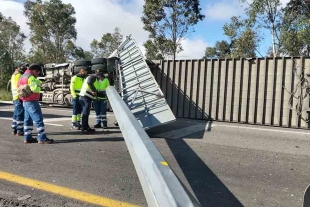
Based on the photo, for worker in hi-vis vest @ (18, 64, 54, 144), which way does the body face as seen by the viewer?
to the viewer's right

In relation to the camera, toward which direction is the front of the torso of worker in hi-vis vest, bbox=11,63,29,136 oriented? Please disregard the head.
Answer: to the viewer's right

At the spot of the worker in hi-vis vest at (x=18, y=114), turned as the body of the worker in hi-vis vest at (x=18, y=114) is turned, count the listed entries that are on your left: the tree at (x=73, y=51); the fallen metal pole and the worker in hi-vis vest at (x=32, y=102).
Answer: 1

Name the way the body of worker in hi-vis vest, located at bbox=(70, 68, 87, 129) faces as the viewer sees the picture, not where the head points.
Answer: to the viewer's right

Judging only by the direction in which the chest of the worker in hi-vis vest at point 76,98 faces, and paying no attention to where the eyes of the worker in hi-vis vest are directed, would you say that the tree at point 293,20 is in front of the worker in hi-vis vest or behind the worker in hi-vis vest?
in front

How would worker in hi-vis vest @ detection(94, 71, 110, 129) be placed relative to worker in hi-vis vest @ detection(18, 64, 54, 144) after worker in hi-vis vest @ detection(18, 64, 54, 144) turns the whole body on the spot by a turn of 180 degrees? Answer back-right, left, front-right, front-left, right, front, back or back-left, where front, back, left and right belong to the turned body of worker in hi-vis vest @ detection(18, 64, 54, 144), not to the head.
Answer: back-right
